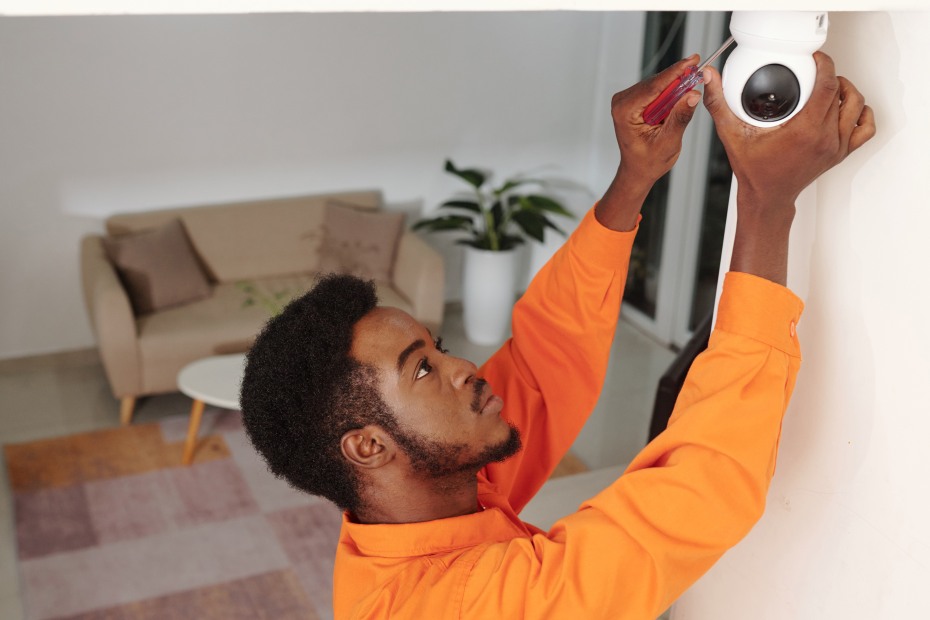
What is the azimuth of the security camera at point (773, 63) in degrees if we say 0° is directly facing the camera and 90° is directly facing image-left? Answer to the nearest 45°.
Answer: approximately 0°

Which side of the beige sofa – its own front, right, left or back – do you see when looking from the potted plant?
left

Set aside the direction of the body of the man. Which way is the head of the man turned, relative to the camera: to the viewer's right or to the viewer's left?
to the viewer's right

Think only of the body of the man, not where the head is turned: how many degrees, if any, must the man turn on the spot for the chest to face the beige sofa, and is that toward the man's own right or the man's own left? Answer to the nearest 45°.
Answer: approximately 135° to the man's own left

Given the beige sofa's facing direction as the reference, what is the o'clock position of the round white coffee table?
The round white coffee table is roughly at 12 o'clock from the beige sofa.

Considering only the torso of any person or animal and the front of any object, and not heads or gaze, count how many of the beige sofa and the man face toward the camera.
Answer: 1

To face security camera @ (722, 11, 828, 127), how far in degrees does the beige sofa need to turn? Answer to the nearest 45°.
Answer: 0° — it already faces it

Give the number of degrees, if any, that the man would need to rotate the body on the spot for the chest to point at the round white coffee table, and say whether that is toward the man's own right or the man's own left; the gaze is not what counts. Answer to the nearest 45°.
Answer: approximately 135° to the man's own left

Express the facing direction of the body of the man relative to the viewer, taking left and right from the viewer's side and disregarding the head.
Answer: facing to the right of the viewer

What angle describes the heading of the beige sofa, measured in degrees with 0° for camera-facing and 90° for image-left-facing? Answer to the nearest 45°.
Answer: approximately 0°

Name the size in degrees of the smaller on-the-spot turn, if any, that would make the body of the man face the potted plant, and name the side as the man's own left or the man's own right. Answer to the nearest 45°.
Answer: approximately 90° to the man's own left

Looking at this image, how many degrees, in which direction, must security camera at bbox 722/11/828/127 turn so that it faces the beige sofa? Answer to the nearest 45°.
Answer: approximately 135° to its right

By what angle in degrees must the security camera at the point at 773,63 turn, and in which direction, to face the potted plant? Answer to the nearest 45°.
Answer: approximately 180°
